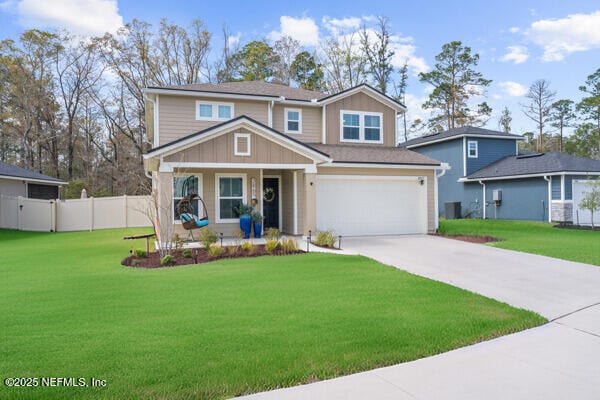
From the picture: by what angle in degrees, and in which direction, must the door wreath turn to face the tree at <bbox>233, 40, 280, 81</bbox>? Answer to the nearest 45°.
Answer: approximately 180°

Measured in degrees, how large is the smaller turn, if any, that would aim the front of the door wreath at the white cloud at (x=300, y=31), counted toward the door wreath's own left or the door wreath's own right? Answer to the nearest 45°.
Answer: approximately 180°

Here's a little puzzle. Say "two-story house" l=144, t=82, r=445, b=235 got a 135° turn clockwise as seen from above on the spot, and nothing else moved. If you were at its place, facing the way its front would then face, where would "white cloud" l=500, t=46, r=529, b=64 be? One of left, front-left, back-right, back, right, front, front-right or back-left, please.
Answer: right

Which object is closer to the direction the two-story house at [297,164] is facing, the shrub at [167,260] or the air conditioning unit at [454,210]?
the shrub

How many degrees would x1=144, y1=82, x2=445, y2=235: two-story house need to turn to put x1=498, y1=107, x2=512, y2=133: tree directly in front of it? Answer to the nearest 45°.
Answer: approximately 135° to its left

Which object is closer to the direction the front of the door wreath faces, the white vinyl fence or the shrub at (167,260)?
the shrub

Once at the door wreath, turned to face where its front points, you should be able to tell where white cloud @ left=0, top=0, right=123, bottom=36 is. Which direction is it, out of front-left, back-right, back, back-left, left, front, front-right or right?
back-right

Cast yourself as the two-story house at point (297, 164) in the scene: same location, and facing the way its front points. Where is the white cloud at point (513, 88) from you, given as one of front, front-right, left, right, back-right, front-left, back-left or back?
back-left

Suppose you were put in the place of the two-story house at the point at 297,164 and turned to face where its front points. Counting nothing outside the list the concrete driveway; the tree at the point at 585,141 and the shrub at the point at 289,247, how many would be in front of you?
2
